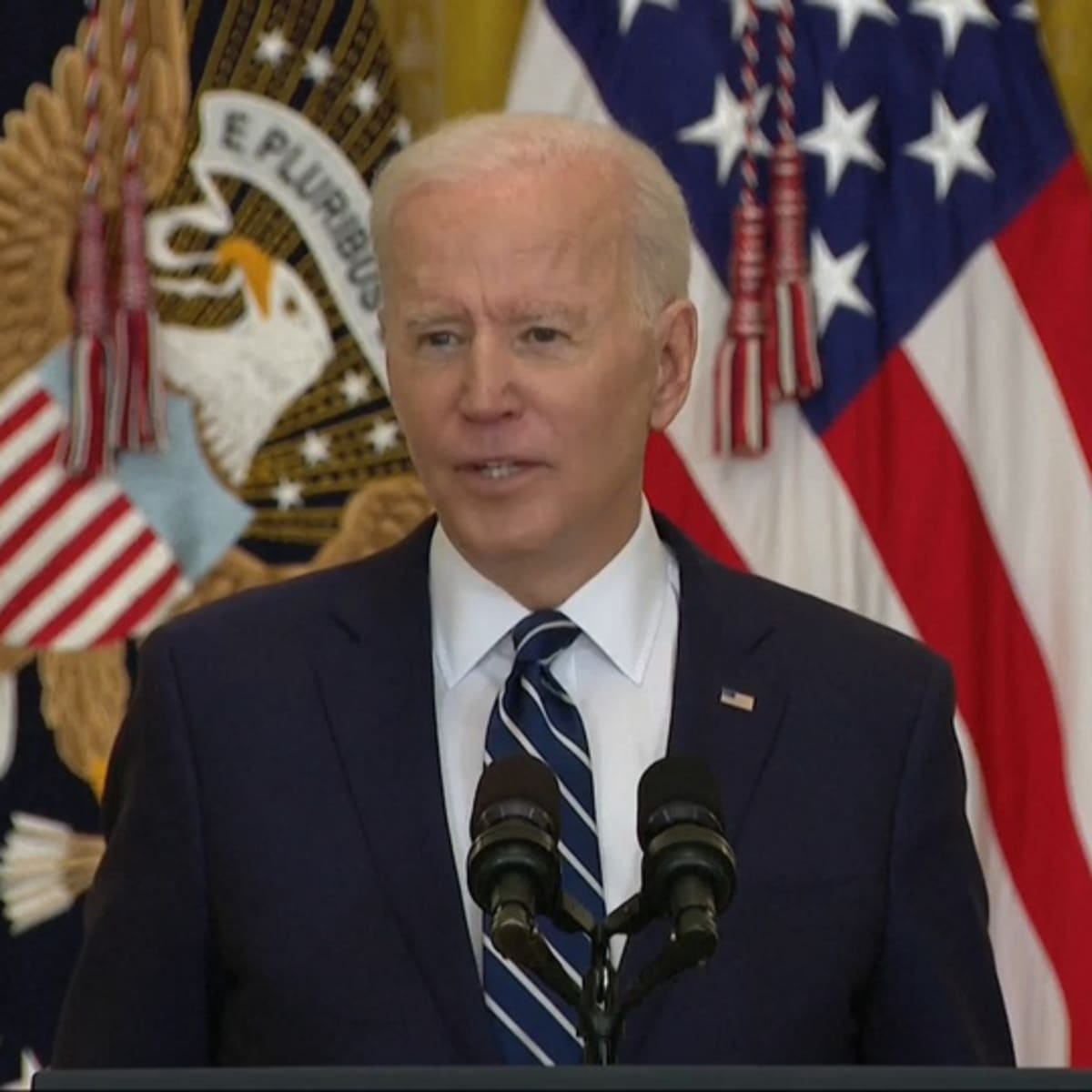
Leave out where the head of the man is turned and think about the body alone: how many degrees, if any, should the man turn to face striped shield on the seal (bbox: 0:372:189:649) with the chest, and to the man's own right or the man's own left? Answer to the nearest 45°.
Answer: approximately 135° to the man's own right

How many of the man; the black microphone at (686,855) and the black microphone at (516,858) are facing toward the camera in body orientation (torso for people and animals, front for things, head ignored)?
1

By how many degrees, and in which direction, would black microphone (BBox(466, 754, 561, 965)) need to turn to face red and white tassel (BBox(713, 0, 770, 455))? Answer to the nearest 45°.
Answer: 0° — it already faces it

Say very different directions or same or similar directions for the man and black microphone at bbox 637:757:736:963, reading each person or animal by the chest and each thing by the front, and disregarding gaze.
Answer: very different directions

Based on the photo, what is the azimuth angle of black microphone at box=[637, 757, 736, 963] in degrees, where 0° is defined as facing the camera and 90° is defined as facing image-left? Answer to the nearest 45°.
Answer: approximately 180°

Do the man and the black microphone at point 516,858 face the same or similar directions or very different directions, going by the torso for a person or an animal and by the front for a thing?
very different directions

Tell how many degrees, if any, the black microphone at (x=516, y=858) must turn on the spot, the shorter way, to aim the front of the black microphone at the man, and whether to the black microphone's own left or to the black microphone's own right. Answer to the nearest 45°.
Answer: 0° — it already faces them

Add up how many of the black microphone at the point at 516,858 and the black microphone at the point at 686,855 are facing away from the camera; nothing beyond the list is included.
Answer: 2

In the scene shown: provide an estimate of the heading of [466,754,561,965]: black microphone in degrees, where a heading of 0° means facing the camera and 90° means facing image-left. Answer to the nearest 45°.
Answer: approximately 180°
